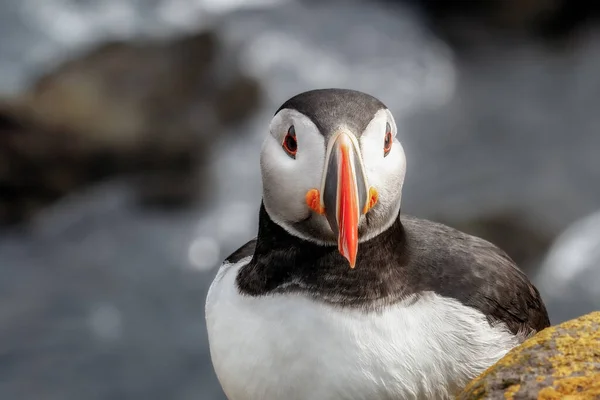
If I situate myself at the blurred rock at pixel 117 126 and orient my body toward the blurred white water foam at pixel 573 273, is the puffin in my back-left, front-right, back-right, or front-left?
front-right

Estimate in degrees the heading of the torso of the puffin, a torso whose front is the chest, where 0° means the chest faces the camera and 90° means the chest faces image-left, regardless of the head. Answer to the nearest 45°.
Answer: approximately 45°

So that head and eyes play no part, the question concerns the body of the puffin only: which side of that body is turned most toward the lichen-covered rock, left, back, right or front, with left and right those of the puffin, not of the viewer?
left

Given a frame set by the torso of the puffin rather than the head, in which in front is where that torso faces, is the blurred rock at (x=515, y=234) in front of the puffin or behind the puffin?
behind

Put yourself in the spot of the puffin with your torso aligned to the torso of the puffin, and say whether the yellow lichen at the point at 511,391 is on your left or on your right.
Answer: on your left

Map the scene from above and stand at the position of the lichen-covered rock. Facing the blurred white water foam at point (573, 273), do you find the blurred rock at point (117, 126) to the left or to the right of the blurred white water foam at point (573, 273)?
left

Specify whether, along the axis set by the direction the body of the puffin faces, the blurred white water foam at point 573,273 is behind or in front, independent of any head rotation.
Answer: behind
